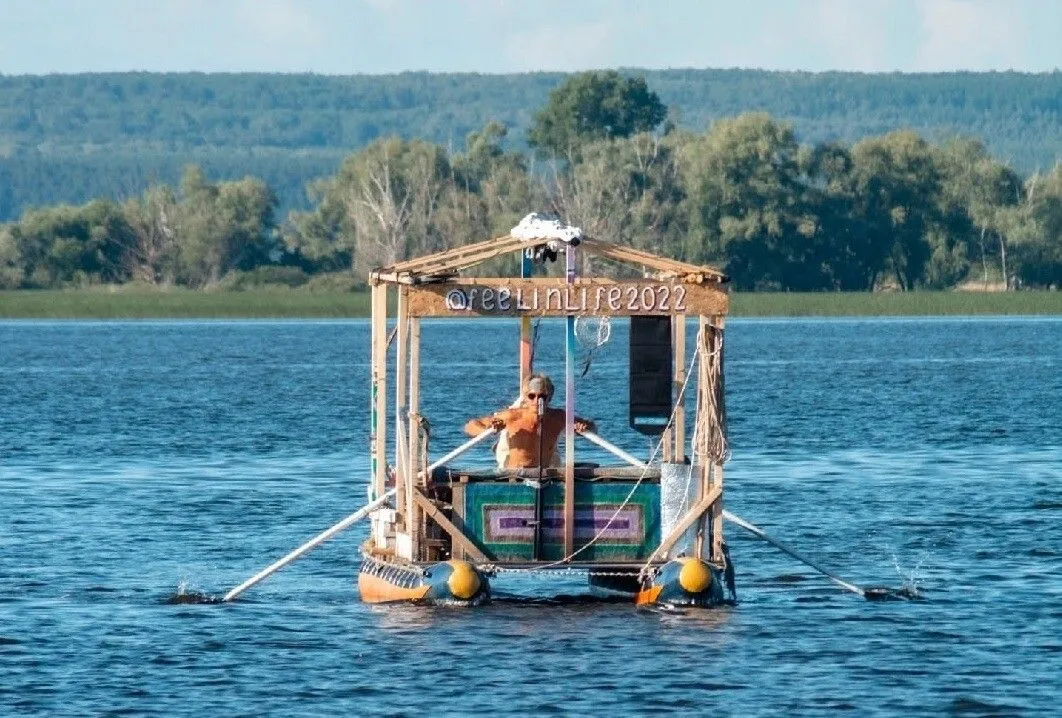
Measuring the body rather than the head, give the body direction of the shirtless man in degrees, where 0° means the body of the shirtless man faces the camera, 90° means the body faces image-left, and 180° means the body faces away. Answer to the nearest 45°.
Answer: approximately 0°
